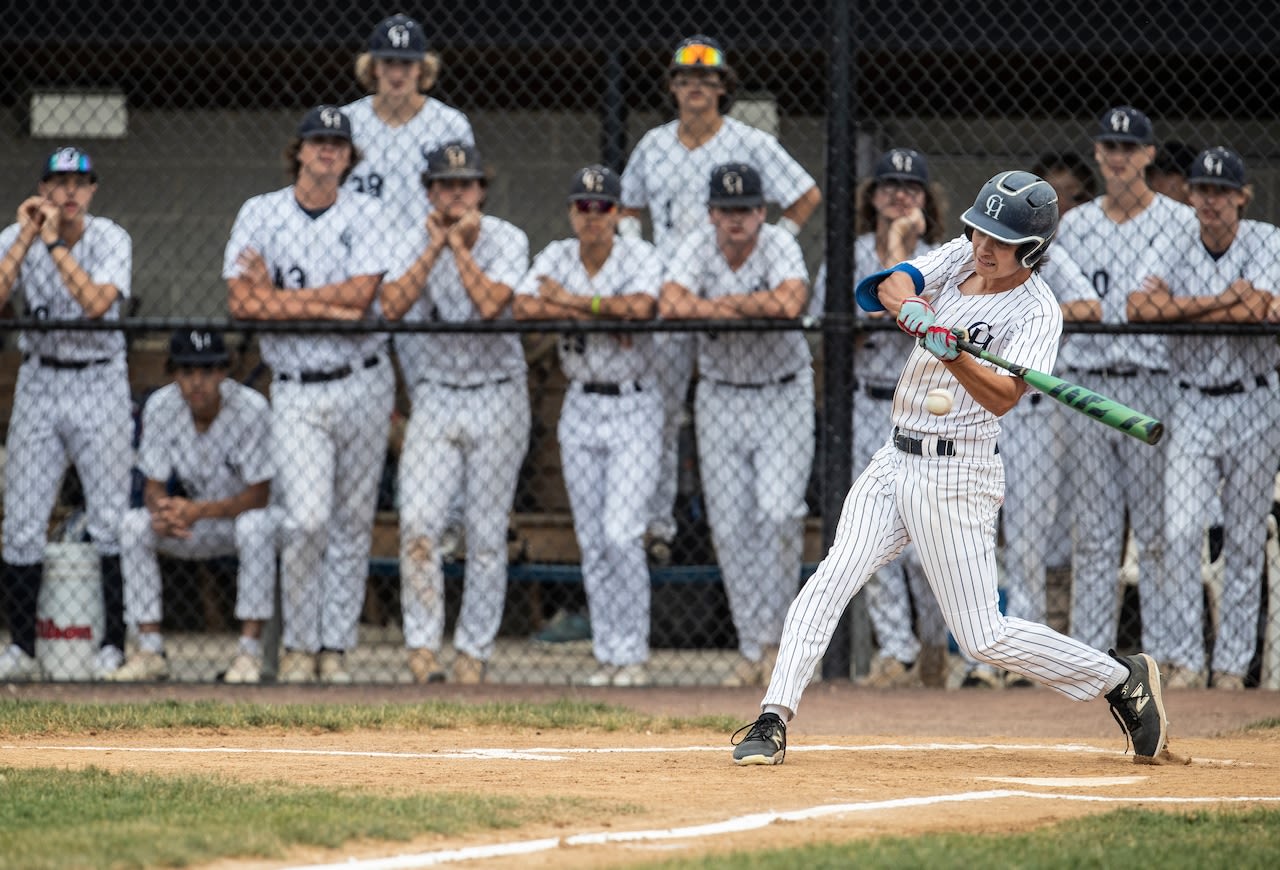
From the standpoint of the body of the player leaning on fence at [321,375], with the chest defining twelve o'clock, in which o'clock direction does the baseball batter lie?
The baseball batter is roughly at 11 o'clock from the player leaning on fence.

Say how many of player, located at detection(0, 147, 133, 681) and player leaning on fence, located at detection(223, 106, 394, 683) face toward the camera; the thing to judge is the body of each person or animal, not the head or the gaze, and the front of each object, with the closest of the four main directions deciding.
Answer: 2

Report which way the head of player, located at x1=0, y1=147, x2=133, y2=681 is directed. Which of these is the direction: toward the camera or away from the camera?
toward the camera

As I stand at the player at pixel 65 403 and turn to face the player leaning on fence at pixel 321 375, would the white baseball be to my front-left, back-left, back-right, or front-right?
front-right

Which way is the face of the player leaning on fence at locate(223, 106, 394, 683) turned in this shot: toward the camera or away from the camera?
toward the camera

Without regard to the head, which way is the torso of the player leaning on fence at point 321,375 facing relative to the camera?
toward the camera

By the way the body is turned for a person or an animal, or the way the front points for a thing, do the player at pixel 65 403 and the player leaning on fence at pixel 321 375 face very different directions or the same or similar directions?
same or similar directions

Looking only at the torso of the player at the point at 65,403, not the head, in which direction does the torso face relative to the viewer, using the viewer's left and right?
facing the viewer

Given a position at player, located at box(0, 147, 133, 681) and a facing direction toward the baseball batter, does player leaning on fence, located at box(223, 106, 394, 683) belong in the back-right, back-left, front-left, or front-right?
front-left

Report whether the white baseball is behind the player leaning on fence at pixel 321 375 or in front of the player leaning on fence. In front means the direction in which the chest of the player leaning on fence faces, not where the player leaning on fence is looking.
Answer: in front

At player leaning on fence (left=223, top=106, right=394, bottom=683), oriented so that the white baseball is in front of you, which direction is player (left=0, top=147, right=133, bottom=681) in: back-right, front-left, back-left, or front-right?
back-right

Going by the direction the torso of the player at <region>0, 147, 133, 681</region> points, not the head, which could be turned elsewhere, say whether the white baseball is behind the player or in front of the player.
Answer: in front

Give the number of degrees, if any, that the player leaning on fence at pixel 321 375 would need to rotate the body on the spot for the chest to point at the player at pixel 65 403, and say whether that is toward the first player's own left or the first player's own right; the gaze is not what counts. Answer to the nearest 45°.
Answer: approximately 90° to the first player's own right
